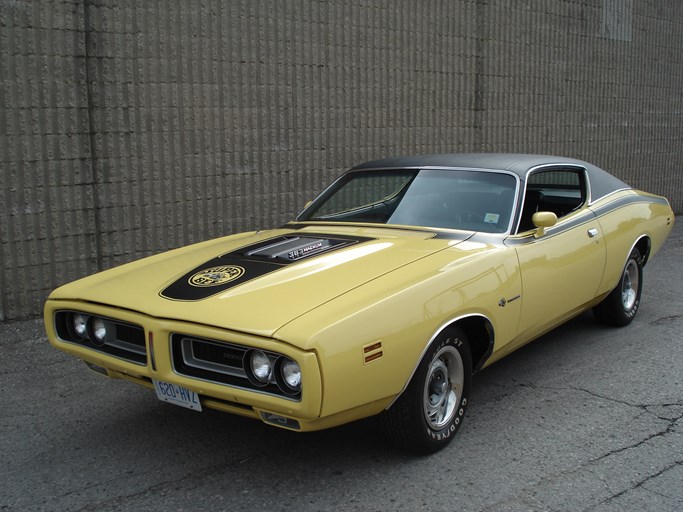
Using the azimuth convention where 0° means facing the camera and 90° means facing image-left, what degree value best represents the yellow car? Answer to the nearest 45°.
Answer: approximately 45°
